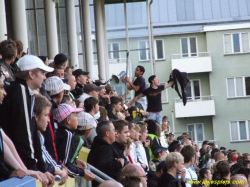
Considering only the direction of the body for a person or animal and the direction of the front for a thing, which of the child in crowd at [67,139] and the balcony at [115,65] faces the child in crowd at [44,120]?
the balcony

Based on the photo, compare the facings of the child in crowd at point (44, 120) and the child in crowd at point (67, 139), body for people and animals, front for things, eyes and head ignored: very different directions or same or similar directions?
same or similar directions

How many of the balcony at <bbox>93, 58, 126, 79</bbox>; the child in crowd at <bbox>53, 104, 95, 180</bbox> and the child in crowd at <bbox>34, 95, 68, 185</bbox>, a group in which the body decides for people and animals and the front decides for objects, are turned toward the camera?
1

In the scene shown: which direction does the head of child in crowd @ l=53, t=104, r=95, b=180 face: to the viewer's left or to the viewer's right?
to the viewer's right

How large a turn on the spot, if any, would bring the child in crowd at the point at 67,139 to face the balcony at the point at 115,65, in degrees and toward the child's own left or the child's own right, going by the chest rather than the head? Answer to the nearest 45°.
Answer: approximately 90° to the child's own left

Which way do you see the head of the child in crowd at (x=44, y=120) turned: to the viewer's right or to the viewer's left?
to the viewer's right

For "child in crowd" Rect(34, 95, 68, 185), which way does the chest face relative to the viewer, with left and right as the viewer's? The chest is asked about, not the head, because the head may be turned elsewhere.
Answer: facing to the right of the viewer

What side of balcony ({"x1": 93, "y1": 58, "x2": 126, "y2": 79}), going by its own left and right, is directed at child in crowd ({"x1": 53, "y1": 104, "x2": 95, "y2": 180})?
front

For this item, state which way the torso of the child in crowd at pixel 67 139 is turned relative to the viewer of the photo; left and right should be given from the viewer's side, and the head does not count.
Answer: facing to the right of the viewer

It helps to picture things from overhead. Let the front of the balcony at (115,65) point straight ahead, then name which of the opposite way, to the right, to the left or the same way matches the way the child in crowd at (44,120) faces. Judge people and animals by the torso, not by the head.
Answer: to the left

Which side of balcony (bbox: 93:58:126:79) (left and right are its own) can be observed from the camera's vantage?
front
